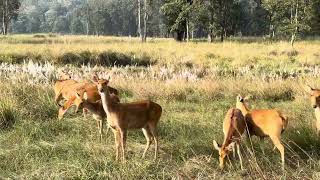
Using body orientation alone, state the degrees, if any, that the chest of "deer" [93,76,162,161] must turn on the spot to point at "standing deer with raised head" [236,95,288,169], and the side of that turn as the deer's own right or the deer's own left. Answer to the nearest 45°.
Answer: approximately 180°

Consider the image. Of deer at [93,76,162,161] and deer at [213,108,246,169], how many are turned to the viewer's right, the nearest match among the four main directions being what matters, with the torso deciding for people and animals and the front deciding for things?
0

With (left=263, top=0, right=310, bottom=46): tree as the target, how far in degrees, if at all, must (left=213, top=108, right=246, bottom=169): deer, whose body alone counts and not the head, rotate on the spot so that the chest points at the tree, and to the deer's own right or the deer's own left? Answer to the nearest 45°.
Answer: approximately 135° to the deer's own right

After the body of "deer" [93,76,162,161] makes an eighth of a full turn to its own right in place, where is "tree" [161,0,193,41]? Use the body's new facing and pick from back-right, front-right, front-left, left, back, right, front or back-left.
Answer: front-right

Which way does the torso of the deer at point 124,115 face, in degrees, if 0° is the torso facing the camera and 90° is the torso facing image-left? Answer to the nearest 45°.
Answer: approximately 90°

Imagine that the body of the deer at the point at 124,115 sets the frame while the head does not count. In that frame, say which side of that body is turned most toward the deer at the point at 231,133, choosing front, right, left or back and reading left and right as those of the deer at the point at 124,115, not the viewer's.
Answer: back

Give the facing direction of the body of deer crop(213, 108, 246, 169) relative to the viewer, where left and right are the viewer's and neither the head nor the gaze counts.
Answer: facing the viewer and to the left of the viewer

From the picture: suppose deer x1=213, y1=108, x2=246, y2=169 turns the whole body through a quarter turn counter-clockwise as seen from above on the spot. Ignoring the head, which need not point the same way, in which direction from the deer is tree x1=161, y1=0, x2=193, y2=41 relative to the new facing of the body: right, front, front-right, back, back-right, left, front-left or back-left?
back-left
